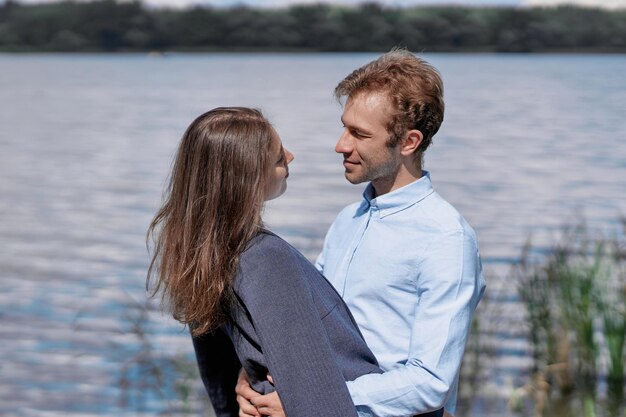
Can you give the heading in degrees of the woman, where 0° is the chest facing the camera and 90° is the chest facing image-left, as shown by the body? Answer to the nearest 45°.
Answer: approximately 225°

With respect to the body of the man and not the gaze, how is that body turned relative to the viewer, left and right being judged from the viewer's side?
facing the viewer and to the left of the viewer

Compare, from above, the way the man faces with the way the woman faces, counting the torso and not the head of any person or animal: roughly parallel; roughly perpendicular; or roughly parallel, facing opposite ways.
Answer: roughly parallel, facing opposite ways

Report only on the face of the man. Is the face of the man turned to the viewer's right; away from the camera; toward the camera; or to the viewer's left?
to the viewer's left

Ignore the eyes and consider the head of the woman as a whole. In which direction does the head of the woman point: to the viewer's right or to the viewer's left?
to the viewer's right

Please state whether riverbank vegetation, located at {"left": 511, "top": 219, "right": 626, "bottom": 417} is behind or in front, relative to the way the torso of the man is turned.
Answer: behind
